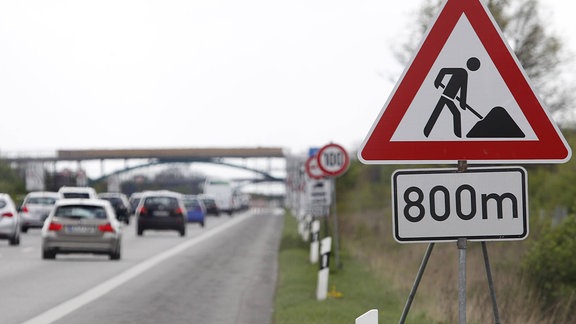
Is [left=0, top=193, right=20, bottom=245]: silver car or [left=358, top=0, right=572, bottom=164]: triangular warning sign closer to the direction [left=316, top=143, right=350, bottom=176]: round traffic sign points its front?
the triangular warning sign

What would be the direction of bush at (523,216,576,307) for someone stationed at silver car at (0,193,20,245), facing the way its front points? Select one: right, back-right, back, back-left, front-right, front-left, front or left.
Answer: back-right

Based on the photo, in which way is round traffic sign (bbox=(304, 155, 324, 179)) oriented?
toward the camera

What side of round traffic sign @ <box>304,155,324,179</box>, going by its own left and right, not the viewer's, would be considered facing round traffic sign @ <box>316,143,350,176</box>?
front

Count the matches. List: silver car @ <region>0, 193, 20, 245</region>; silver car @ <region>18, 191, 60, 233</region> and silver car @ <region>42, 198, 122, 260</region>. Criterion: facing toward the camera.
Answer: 0

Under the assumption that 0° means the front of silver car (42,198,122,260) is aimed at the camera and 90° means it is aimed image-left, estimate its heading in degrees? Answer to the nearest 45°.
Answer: approximately 180°

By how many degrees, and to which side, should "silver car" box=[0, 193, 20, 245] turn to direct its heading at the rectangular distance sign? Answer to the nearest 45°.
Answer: approximately 180°

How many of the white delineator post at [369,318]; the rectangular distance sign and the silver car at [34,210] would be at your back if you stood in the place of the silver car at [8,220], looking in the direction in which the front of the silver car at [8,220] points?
2

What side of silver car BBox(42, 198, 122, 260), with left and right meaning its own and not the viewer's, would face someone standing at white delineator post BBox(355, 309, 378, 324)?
back

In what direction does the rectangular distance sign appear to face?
toward the camera

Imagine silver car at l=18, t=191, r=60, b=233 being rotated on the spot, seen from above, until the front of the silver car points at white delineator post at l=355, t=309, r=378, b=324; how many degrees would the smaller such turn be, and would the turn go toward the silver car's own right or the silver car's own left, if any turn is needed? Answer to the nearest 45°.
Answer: approximately 180°

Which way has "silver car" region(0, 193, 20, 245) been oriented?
away from the camera

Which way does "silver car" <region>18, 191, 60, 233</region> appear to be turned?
away from the camera

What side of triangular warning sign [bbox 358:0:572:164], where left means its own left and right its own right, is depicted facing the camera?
front

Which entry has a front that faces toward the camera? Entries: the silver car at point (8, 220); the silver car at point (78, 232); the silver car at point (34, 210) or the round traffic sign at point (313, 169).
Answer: the round traffic sign
